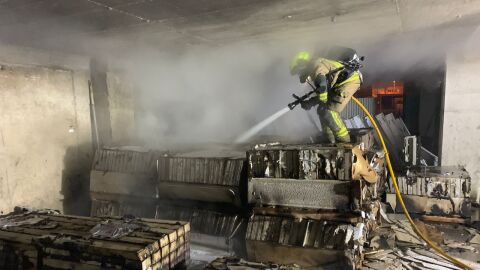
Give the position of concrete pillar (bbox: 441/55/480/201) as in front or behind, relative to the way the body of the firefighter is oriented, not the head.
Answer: behind

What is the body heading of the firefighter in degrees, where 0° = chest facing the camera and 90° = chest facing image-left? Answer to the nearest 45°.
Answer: approximately 90°

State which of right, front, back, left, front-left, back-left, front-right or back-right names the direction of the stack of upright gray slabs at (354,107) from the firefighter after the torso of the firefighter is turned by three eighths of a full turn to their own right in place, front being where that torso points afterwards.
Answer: front-left
